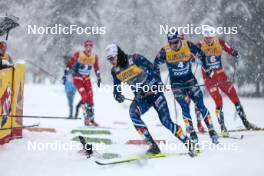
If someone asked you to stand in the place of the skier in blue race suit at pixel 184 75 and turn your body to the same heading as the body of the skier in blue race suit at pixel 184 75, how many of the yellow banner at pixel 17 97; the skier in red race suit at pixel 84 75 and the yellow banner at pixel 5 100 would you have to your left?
0

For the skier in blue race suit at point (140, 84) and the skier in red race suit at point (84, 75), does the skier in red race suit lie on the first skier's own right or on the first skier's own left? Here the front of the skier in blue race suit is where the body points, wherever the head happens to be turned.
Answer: on the first skier's own right

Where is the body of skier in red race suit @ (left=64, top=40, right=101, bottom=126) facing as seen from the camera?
toward the camera

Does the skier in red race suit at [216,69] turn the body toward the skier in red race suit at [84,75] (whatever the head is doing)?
no

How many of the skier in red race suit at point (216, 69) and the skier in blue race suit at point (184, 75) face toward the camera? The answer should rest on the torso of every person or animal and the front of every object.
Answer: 2

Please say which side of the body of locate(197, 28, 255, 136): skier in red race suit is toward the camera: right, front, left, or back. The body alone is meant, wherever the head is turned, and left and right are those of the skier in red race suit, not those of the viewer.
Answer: front

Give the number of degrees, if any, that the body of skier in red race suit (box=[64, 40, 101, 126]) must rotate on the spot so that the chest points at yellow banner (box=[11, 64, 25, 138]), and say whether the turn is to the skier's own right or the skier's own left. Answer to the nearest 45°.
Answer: approximately 45° to the skier's own right

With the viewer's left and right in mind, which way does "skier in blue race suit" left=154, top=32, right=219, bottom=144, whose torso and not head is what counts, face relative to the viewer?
facing the viewer

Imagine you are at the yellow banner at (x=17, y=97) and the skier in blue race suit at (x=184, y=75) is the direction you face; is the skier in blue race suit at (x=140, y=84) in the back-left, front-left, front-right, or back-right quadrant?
front-right

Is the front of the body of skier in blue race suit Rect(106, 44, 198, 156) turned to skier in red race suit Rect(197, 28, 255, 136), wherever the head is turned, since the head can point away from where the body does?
no

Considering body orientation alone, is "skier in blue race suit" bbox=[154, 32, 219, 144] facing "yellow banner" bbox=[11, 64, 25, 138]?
no

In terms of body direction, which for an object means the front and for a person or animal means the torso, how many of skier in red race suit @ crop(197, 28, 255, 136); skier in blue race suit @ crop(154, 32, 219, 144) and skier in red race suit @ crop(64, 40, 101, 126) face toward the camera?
3

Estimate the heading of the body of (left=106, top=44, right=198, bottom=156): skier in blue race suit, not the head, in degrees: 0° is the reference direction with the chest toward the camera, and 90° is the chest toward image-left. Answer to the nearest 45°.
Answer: approximately 45°

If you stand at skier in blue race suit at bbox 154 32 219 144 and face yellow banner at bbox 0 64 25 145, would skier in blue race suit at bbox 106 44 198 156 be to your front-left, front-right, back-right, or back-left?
front-left

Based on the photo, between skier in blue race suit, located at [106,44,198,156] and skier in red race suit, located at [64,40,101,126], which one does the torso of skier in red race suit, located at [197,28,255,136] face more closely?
the skier in blue race suit

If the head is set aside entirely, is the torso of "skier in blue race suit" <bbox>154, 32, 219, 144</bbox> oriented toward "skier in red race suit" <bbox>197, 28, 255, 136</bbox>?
no
